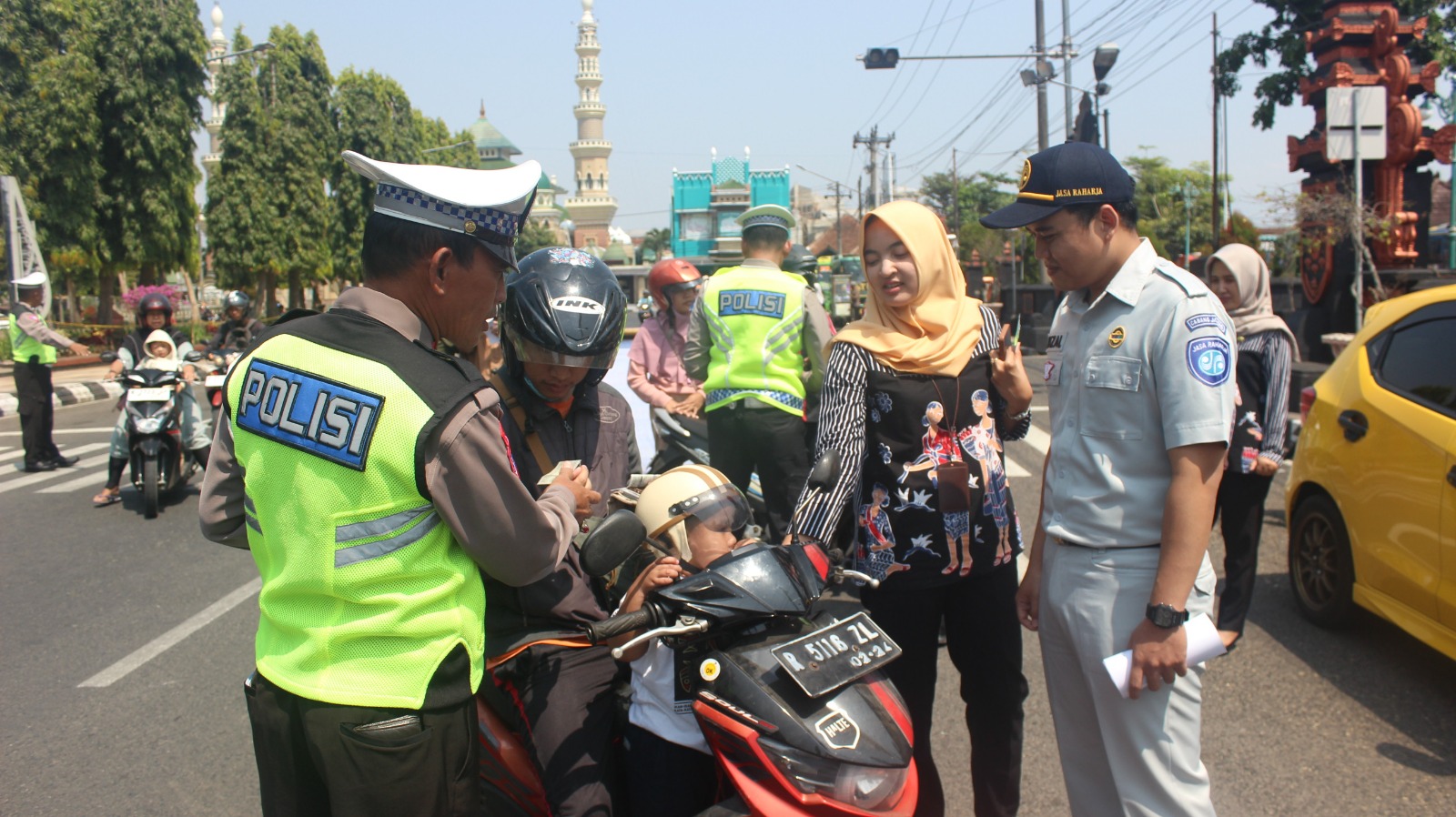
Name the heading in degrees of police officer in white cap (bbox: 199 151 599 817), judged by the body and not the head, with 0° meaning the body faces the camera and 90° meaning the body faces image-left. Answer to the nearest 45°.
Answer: approximately 225°

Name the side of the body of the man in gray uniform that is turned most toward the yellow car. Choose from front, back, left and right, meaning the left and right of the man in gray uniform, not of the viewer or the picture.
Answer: back

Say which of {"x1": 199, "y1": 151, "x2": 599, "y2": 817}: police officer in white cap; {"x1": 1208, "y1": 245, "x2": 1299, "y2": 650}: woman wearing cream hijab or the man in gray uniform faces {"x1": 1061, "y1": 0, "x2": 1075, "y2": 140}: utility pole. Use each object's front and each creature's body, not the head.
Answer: the police officer in white cap

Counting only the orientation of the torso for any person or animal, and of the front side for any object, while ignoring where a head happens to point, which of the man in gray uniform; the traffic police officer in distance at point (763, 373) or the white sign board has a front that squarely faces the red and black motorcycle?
the man in gray uniform

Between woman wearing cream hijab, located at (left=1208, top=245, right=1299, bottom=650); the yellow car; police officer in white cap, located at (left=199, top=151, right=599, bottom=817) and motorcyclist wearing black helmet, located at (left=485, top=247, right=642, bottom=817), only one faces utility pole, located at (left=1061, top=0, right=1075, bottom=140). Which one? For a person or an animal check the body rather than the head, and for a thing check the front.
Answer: the police officer in white cap

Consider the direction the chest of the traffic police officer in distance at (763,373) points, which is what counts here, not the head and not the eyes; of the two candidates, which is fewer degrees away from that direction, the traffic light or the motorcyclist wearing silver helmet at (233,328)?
the traffic light

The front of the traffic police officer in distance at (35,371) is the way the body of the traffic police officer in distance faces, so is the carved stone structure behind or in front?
in front

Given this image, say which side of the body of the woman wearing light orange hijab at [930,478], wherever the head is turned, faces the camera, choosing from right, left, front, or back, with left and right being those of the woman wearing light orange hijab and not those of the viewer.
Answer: front

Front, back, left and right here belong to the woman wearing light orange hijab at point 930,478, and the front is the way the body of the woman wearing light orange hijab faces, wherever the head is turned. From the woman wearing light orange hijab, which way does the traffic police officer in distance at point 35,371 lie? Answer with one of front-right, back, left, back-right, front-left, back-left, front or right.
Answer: back-right

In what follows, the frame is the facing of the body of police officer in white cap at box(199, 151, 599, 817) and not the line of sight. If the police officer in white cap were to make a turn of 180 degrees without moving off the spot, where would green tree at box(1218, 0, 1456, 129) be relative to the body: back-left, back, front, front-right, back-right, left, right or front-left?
back

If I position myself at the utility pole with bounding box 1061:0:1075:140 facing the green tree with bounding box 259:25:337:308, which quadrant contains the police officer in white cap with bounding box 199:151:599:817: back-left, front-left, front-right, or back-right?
back-left

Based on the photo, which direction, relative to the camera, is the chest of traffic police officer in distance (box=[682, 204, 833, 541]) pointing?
away from the camera

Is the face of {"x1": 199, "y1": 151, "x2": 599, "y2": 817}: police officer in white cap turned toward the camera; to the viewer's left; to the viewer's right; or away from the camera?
to the viewer's right

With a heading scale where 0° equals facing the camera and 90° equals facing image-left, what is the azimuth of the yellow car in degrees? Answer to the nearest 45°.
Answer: approximately 315°

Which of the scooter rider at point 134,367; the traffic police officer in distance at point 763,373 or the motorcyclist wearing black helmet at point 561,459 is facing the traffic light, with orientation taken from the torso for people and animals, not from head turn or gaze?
the traffic police officer in distance

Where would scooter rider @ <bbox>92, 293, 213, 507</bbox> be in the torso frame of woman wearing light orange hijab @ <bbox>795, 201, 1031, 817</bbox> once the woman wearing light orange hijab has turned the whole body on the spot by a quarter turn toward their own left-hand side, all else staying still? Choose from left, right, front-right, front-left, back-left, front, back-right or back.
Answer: back-left

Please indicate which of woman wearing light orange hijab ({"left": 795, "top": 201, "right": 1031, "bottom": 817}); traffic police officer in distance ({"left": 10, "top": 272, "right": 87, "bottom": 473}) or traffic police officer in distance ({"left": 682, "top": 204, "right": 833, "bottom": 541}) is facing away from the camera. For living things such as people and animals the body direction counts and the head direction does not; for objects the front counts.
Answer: traffic police officer in distance ({"left": 682, "top": 204, "right": 833, "bottom": 541})

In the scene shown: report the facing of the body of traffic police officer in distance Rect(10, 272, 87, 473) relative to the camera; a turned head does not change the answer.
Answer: to the viewer's right

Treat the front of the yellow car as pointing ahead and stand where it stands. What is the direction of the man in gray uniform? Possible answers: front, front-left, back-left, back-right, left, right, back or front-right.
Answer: front-right
